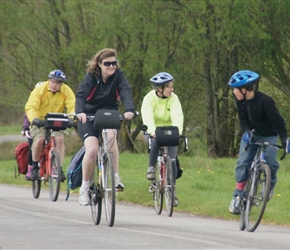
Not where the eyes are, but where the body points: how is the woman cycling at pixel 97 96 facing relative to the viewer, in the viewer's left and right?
facing the viewer

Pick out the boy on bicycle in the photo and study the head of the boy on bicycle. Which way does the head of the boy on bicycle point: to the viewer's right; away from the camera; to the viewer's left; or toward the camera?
to the viewer's left

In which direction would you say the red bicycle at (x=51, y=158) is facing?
toward the camera

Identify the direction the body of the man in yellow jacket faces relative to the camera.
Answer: toward the camera

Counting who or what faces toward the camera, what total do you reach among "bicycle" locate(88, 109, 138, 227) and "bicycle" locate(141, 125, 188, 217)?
2
